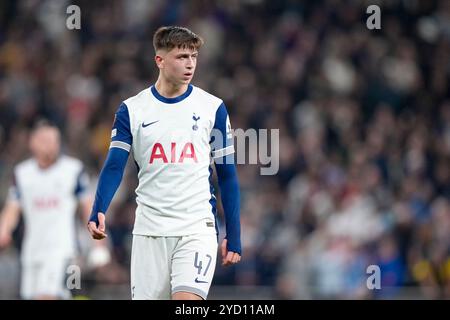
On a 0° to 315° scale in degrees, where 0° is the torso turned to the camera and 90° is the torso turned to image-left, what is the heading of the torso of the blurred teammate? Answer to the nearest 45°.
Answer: approximately 0°

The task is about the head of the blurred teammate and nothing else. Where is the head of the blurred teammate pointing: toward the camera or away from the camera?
toward the camera
